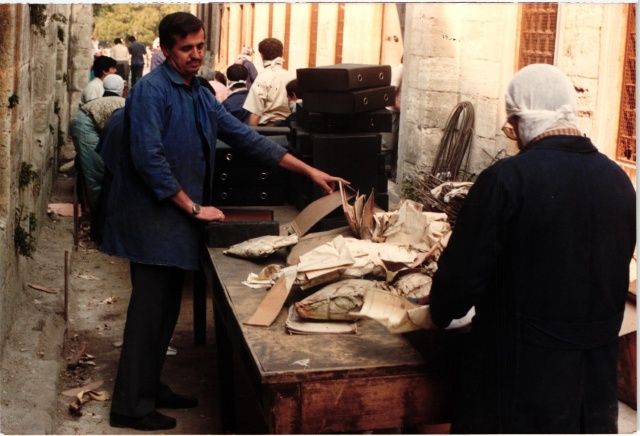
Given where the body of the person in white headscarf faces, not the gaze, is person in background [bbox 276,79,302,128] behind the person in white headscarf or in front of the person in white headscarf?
in front

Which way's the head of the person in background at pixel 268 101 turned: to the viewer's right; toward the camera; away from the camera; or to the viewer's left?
away from the camera

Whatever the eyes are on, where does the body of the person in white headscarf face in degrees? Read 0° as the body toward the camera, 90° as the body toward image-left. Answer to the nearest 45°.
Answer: approximately 135°

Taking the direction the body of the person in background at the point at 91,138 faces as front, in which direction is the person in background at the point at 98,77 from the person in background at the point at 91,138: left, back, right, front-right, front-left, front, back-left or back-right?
front-left

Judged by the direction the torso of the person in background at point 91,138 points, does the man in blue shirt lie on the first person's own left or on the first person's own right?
on the first person's own right

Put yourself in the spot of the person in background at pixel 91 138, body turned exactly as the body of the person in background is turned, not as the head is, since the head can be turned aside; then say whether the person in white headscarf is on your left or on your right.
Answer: on your right

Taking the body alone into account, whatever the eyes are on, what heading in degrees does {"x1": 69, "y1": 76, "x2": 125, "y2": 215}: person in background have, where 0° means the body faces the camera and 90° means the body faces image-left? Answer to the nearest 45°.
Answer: approximately 225°

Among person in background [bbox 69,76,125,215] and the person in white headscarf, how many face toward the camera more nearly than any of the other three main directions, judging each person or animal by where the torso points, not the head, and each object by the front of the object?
0

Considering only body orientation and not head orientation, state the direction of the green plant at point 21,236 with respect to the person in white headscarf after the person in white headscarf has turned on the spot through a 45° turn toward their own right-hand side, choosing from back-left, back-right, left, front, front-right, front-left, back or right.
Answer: front-left

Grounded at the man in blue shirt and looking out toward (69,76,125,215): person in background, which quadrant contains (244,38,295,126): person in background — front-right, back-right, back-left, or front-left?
front-right

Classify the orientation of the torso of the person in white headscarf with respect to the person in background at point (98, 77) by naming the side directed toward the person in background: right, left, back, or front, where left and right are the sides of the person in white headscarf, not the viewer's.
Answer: front

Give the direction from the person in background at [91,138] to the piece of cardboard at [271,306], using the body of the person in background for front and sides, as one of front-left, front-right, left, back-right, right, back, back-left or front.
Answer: back-right

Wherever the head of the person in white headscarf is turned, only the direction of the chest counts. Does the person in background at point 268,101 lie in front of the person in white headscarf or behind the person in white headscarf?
in front

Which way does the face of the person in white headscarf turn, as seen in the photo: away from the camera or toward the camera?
away from the camera

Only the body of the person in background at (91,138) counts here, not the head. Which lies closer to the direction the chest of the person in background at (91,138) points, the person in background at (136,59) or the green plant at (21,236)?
the person in background

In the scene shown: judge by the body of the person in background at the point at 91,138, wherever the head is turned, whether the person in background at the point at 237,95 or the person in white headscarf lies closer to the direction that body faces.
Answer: the person in background

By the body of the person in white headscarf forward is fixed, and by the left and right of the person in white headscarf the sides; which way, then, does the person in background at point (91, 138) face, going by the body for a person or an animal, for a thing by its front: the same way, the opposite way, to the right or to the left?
to the right
